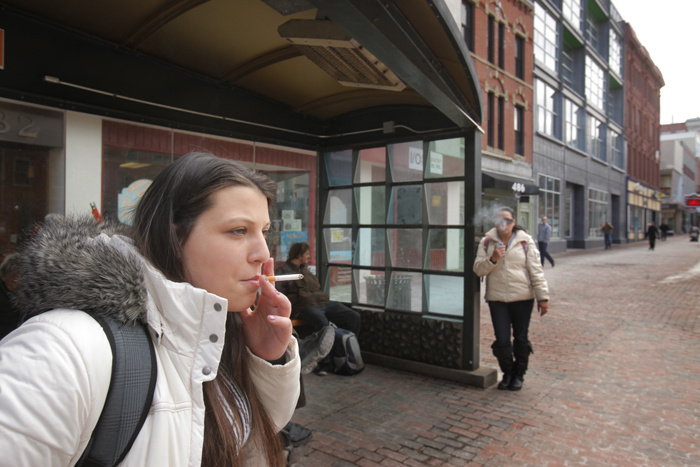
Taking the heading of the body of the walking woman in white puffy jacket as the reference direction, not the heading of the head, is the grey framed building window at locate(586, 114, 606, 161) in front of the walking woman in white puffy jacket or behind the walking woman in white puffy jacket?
behind

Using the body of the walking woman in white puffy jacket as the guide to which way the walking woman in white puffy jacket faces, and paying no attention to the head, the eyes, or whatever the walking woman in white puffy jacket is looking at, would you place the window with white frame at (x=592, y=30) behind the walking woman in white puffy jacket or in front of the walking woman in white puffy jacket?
behind

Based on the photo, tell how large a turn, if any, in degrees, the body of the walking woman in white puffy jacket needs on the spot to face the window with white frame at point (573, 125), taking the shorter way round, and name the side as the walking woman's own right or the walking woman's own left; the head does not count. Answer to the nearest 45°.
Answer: approximately 180°

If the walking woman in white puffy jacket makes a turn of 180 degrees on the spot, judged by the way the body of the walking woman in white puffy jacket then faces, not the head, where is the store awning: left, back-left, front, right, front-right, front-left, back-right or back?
front

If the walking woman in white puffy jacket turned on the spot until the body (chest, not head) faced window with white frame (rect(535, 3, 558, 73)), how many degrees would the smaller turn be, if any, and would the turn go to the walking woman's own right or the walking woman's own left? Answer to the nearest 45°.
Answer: approximately 180°

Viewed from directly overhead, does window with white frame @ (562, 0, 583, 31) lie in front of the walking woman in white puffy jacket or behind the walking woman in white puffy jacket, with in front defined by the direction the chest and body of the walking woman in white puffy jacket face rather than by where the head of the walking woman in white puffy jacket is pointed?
behind

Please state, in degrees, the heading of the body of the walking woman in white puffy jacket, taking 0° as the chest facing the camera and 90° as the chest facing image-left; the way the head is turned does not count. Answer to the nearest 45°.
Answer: approximately 0°

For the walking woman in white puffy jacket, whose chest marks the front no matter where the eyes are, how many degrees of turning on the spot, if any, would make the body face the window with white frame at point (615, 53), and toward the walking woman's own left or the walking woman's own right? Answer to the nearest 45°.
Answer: approximately 180°

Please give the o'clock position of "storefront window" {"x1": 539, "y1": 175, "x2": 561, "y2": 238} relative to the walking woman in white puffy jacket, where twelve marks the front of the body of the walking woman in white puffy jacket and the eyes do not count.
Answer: The storefront window is roughly at 6 o'clock from the walking woman in white puffy jacket.

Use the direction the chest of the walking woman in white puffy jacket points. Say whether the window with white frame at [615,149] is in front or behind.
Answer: behind
